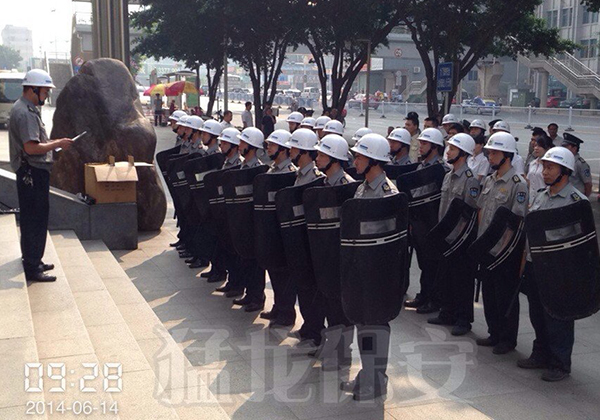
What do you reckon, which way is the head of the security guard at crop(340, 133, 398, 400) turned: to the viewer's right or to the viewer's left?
to the viewer's left

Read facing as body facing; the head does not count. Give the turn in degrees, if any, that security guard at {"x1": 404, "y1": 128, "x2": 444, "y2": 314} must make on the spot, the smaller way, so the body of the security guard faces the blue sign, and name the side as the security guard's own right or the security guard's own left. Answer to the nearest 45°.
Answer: approximately 135° to the security guard's own right

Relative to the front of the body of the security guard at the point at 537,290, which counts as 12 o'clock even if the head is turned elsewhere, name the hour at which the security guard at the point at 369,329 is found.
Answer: the security guard at the point at 369,329 is roughly at 12 o'clock from the security guard at the point at 537,290.

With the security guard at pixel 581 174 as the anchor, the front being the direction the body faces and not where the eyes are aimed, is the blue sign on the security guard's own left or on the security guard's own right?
on the security guard's own right

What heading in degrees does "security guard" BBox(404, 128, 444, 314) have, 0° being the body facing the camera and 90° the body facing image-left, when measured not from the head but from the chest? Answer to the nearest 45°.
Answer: approximately 45°

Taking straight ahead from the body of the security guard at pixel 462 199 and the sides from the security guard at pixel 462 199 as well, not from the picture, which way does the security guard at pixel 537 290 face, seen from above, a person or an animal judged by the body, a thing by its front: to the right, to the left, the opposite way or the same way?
the same way

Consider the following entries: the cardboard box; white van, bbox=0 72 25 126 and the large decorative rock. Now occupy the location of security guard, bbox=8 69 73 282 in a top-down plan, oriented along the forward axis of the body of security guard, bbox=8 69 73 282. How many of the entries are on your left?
3

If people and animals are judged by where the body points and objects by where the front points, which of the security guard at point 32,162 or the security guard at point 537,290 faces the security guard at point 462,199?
the security guard at point 32,162

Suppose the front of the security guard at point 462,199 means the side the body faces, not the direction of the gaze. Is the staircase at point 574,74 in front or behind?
behind

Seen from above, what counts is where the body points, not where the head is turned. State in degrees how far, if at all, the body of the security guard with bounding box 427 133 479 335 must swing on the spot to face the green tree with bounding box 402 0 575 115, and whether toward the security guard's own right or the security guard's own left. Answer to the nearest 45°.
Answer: approximately 135° to the security guard's own right

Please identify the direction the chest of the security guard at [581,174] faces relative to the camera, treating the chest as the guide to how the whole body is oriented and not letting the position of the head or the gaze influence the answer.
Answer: to the viewer's left

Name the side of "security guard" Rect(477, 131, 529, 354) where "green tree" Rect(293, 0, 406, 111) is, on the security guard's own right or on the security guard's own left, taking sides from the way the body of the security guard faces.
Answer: on the security guard's own right

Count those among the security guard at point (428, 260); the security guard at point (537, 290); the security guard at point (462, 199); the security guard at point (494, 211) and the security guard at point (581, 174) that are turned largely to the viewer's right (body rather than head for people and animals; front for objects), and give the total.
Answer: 0

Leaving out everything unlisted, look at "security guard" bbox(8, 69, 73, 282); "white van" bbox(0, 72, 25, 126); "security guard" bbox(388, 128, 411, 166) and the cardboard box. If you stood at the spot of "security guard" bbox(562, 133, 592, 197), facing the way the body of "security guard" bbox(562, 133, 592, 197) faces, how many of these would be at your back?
0

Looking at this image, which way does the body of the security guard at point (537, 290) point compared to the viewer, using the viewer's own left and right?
facing the viewer and to the left of the viewer

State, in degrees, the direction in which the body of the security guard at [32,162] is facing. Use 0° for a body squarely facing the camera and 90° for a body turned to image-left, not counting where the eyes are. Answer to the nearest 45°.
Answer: approximately 270°

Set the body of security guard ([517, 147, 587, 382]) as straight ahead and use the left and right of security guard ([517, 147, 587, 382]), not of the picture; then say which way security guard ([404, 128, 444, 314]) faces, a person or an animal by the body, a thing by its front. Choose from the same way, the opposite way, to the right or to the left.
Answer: the same way
